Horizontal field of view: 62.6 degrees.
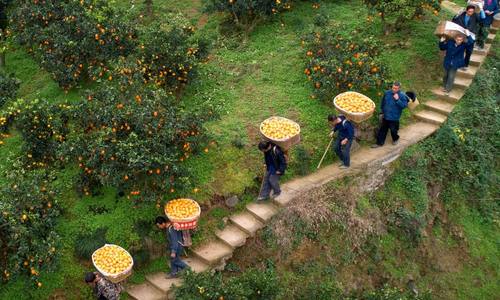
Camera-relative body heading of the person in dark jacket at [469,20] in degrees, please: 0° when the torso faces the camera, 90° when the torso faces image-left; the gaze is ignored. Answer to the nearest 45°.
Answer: approximately 45°

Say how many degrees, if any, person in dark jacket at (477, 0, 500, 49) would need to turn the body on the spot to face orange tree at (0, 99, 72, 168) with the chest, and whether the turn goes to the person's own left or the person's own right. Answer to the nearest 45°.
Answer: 0° — they already face it

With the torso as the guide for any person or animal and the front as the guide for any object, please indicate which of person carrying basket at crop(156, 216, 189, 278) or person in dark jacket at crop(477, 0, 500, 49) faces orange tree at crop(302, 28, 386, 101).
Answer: the person in dark jacket

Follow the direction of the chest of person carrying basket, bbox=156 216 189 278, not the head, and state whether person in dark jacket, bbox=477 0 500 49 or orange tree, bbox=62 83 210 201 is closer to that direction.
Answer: the orange tree

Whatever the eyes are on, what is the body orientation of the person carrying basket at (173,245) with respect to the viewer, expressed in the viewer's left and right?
facing to the left of the viewer

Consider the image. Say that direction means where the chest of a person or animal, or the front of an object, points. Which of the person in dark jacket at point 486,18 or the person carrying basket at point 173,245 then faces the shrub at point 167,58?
the person in dark jacket

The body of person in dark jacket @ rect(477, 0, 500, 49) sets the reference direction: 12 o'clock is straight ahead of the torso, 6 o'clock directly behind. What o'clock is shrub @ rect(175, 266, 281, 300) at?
The shrub is roughly at 1 o'clock from the person in dark jacket.
